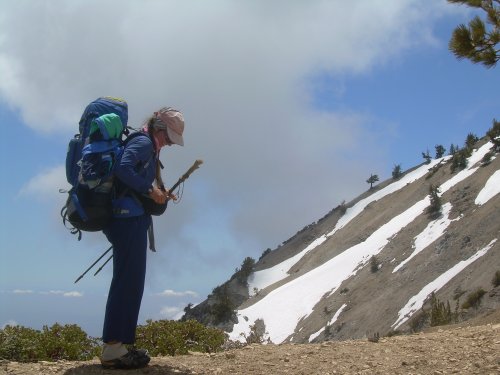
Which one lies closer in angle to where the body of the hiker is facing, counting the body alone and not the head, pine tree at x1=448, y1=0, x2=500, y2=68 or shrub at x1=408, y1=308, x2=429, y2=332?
the pine tree

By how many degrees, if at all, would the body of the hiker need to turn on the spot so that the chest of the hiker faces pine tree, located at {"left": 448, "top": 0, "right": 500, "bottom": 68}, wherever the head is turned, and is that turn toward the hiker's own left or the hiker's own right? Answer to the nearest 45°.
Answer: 0° — they already face it

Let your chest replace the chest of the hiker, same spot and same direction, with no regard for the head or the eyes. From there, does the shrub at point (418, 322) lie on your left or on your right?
on your left

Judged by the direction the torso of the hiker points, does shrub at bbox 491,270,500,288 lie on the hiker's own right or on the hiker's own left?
on the hiker's own left

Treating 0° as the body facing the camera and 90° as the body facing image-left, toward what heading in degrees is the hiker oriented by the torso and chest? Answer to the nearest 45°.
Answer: approximately 270°

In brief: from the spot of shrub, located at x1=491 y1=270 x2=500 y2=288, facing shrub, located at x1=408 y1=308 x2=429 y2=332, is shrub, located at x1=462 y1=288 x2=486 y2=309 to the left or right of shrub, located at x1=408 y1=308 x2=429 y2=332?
left

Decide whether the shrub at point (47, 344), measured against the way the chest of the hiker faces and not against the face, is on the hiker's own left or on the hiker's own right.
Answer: on the hiker's own left

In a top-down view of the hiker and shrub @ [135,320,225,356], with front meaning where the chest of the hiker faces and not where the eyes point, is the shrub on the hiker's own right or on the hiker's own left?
on the hiker's own left
